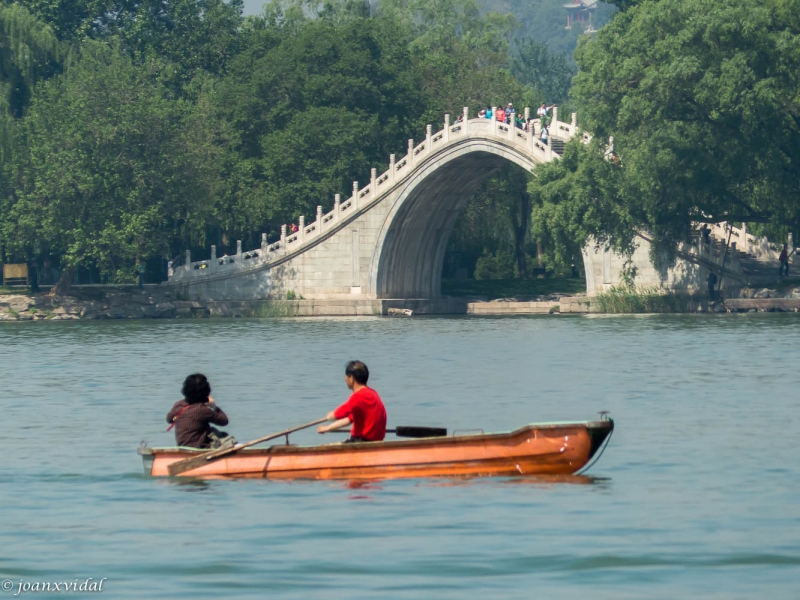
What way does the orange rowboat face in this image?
to the viewer's right

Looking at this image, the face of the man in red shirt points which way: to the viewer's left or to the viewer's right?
to the viewer's left
